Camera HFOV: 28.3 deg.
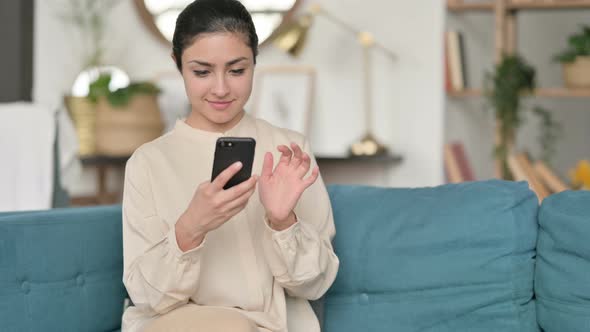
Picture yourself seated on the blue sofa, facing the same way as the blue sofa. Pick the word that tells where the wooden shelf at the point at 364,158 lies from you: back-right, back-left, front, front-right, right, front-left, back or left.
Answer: back

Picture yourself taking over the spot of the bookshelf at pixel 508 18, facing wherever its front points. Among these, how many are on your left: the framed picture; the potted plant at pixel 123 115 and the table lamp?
0

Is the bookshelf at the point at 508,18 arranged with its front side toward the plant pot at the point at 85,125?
no

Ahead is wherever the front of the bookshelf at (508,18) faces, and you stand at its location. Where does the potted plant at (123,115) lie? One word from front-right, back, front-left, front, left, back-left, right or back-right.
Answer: right

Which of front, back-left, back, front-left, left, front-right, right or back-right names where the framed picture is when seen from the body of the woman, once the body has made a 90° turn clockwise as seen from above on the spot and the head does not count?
right

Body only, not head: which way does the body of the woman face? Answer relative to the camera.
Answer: toward the camera

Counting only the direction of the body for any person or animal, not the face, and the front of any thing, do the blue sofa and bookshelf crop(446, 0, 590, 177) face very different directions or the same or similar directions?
same or similar directions

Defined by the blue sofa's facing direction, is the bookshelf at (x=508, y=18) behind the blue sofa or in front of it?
behind

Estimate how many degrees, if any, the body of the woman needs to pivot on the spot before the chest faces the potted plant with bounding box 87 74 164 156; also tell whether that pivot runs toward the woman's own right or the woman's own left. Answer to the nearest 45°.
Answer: approximately 180°

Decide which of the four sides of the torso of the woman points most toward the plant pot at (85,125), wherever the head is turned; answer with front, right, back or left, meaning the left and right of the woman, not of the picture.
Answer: back

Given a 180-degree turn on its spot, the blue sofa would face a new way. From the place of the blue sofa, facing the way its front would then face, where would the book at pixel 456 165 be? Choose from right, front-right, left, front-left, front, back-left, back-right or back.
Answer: front

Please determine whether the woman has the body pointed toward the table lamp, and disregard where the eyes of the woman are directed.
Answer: no

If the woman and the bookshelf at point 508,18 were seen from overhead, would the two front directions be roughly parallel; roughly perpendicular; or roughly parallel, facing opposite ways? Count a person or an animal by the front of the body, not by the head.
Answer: roughly parallel

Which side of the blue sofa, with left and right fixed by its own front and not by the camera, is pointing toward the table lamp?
back

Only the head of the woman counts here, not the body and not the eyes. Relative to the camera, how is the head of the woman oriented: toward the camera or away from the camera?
toward the camera

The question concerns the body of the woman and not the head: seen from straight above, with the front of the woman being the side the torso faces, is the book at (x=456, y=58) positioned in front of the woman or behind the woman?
behind
